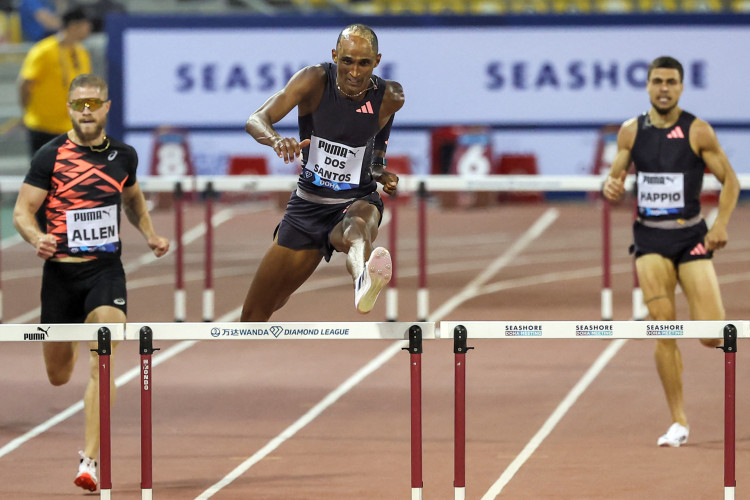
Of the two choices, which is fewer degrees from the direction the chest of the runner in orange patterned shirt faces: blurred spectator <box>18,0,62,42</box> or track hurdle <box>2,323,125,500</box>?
the track hurdle

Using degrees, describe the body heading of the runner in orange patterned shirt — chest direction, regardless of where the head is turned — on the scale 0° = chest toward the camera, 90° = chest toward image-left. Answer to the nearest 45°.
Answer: approximately 0°

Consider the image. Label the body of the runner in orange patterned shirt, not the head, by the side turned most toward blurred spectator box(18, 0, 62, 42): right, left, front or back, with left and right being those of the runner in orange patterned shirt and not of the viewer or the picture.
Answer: back

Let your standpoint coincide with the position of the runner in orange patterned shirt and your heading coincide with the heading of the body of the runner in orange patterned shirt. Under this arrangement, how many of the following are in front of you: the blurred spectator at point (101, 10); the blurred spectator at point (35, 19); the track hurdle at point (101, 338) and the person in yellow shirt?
1

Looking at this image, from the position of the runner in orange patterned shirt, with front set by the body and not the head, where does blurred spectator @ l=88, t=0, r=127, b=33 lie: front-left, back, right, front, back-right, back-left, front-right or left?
back

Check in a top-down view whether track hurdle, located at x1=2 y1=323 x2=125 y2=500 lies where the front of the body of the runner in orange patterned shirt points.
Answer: yes

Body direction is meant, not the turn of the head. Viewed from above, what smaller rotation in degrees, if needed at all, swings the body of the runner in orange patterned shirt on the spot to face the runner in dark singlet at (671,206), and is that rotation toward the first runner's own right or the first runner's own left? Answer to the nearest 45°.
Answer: approximately 90° to the first runner's own left

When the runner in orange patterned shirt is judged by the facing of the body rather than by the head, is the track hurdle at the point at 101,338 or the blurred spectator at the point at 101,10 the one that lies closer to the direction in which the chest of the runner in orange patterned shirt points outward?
the track hurdle

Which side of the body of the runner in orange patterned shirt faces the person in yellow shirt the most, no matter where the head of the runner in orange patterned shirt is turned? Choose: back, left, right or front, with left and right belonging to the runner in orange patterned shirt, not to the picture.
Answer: back

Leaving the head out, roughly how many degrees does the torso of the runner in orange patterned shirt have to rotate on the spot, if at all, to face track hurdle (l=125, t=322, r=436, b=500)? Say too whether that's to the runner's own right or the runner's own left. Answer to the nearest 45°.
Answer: approximately 45° to the runner's own left

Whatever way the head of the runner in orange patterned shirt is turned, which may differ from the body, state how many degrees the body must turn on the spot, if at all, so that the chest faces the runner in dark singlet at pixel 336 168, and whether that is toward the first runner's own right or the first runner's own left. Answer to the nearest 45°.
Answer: approximately 45° to the first runner's own left
